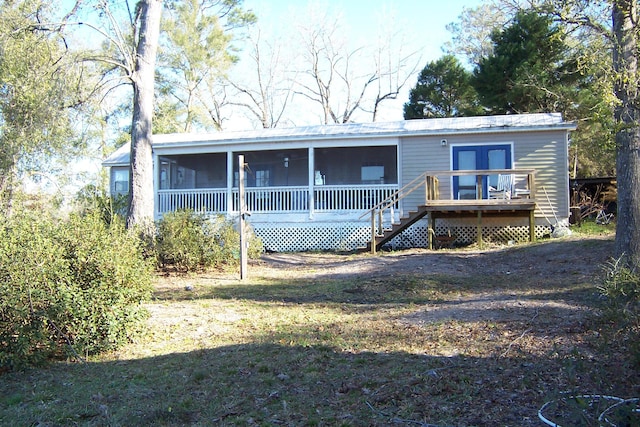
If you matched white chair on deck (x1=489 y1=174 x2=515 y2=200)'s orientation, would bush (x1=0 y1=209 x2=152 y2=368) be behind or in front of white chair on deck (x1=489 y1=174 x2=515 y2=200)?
in front

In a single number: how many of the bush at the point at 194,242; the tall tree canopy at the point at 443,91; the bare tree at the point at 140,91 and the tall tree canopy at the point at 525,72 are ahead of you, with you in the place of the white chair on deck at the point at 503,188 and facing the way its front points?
2

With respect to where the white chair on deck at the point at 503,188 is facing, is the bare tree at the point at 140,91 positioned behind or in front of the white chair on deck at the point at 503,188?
in front

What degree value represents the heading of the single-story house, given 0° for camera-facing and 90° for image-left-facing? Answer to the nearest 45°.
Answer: approximately 0°

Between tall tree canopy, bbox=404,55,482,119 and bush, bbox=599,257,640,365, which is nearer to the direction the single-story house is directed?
the bush

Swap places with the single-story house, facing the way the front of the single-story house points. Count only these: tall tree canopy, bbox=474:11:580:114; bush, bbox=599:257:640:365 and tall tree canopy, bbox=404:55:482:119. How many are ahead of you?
1

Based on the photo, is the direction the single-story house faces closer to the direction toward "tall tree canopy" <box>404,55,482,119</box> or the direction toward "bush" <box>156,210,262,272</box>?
the bush

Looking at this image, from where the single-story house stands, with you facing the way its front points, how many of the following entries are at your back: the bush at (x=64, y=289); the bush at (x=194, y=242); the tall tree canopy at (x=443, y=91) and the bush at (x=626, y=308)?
1

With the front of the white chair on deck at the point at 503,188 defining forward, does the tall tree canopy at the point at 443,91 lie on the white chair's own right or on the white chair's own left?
on the white chair's own right

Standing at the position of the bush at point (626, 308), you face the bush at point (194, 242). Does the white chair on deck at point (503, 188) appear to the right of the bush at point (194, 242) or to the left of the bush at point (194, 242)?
right

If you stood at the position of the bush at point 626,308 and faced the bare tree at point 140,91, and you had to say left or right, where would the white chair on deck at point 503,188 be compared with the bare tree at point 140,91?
right

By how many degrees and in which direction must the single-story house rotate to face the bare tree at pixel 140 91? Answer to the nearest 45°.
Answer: approximately 45° to its right

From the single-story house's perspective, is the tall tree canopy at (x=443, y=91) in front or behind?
behind

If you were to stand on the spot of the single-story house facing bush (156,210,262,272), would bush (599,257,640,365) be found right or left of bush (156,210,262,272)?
left

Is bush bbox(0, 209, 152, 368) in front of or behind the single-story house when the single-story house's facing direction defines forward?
in front

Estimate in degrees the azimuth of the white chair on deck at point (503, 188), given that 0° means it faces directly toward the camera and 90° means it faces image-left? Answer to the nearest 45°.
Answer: approximately 45°

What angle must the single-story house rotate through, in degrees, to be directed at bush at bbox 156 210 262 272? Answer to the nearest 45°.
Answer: approximately 45° to its right

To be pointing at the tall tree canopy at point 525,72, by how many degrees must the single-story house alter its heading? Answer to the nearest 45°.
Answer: approximately 135° to its left
